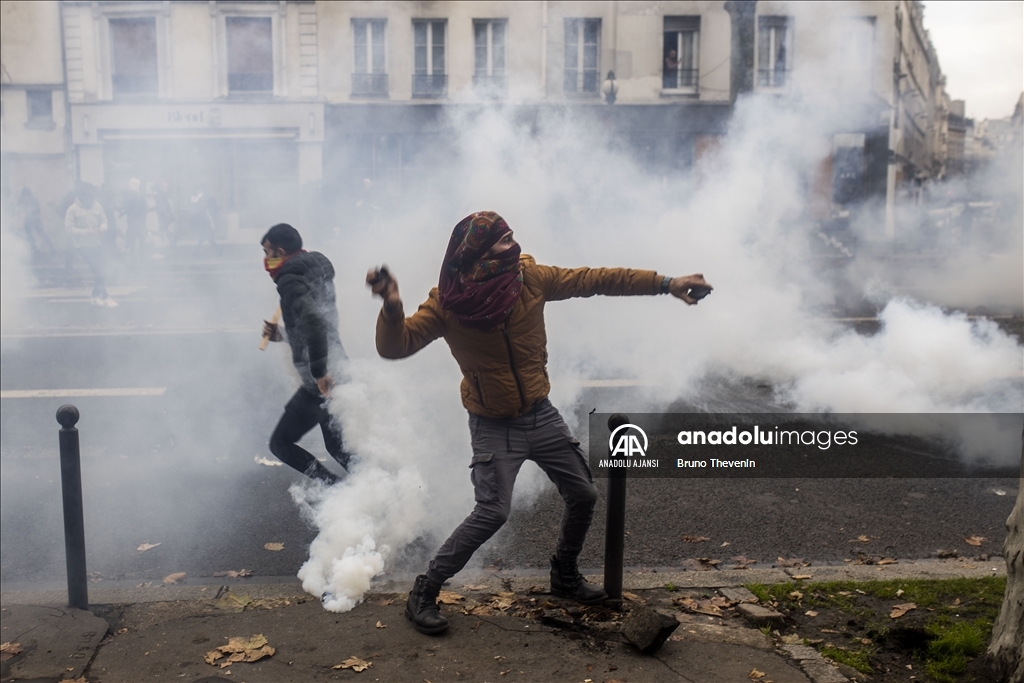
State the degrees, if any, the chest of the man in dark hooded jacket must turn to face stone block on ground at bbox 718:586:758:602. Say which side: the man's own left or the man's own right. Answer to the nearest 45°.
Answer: approximately 135° to the man's own left

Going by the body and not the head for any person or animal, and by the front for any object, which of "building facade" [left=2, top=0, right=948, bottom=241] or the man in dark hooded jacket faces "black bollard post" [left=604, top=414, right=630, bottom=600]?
the building facade

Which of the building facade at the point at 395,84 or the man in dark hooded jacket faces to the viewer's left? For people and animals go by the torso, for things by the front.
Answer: the man in dark hooded jacket

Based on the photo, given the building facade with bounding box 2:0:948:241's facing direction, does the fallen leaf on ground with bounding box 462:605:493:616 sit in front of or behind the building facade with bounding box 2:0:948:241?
in front

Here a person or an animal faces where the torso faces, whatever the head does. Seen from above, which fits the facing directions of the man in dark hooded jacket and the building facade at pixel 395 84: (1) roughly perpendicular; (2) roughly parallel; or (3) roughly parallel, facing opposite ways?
roughly perpendicular

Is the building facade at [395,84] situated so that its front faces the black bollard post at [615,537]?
yes

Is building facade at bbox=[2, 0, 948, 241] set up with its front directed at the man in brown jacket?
yes

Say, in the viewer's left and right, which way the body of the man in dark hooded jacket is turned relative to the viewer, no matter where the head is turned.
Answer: facing to the left of the viewer

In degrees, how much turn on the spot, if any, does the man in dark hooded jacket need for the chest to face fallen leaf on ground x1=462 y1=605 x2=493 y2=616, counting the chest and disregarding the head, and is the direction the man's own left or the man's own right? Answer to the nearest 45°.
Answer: approximately 135° to the man's own left

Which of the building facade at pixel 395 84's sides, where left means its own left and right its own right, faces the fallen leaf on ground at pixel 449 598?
front

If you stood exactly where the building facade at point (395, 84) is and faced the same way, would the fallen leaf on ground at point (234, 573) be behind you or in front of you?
in front

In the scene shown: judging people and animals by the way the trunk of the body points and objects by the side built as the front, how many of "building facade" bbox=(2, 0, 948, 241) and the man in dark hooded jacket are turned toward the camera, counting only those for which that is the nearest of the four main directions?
1

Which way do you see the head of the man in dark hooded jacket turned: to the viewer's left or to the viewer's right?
to the viewer's left

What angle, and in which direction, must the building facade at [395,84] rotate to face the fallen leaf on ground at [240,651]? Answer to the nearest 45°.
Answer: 0° — it already faces it

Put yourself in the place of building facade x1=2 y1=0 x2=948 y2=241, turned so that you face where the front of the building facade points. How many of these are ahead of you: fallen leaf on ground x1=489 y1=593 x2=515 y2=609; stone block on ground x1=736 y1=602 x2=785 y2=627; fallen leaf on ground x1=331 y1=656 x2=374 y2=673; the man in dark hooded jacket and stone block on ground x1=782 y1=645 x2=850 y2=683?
5

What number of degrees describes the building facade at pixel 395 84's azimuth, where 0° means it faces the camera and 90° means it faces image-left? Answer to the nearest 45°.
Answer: approximately 0°
